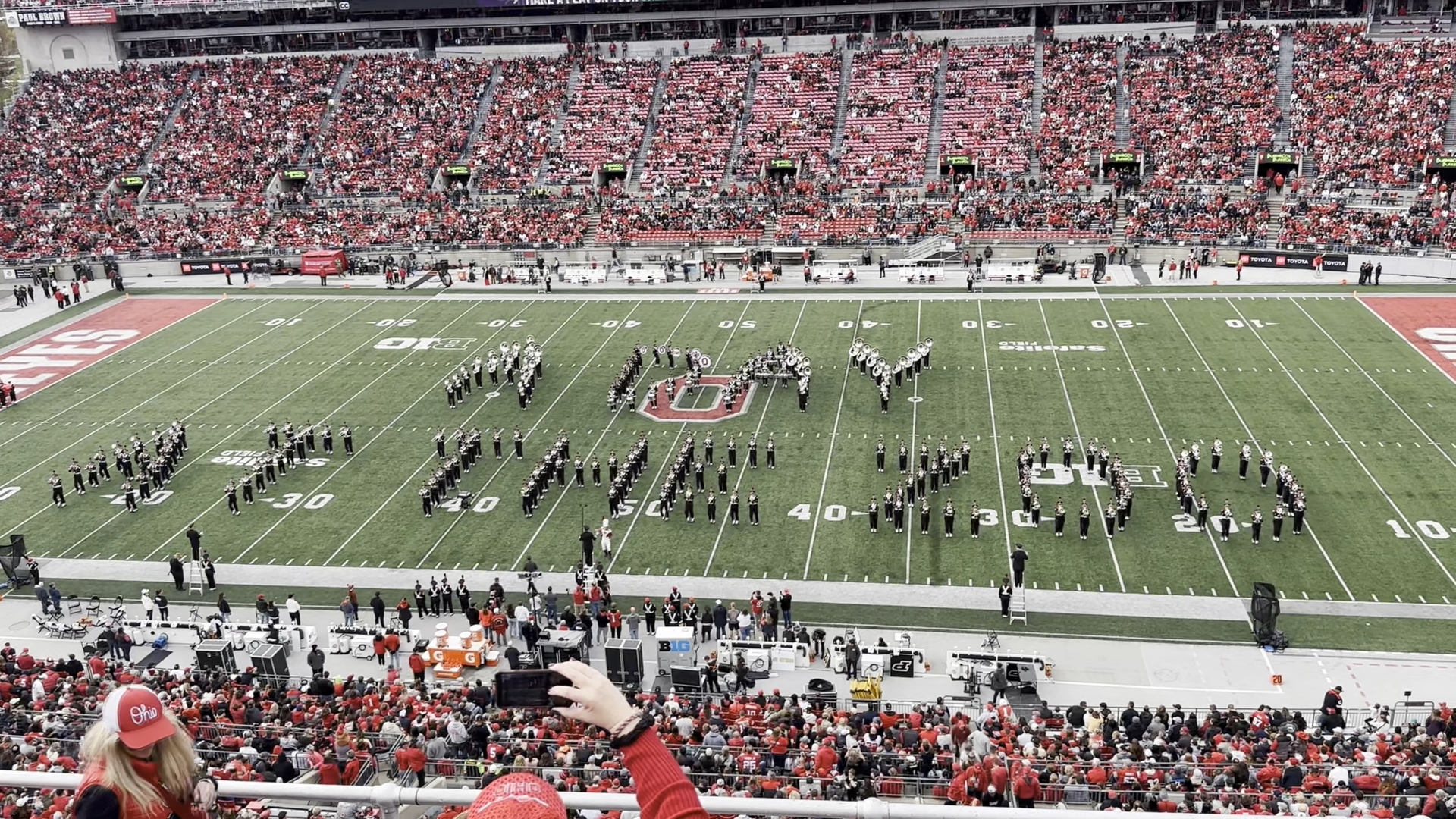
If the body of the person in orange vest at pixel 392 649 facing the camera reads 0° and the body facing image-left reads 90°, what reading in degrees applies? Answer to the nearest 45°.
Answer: approximately 180°

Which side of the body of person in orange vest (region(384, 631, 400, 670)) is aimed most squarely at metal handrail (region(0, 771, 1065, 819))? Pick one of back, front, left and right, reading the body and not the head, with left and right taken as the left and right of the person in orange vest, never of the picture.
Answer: back

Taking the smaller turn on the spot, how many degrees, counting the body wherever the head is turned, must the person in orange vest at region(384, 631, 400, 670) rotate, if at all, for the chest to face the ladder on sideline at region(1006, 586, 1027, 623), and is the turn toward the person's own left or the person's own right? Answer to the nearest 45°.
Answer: approximately 90° to the person's own right

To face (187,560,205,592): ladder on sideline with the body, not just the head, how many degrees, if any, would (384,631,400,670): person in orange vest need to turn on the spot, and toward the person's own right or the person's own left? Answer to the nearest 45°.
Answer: approximately 45° to the person's own left

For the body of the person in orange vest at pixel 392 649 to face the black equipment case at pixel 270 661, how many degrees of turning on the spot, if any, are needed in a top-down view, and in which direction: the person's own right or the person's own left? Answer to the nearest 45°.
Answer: approximately 90° to the person's own left

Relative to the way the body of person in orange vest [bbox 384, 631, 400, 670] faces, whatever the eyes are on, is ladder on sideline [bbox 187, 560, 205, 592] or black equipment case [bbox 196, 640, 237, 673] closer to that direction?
the ladder on sideline

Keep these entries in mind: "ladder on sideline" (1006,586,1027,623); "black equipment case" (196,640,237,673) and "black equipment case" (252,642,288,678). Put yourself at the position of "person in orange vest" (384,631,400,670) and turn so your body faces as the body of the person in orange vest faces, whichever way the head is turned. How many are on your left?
2

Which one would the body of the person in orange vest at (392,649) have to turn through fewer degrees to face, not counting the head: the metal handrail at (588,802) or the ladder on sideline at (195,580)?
the ladder on sideline

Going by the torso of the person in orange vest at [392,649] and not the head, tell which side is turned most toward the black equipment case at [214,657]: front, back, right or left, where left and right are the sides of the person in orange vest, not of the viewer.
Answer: left
